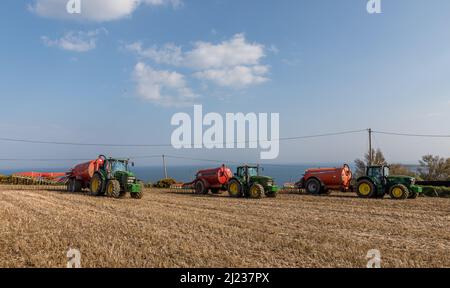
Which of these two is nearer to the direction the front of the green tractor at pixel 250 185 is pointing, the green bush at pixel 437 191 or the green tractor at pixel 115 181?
the green bush

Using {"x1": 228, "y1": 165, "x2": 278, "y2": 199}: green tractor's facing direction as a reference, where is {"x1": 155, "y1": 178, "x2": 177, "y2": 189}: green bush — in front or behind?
behind

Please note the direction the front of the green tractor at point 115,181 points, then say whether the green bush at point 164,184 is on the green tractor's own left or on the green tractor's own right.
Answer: on the green tractor's own left

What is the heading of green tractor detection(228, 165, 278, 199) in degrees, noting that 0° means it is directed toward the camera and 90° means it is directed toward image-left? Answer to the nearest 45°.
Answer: approximately 315°

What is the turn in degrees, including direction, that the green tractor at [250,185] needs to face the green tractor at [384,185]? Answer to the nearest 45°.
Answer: approximately 45° to its left

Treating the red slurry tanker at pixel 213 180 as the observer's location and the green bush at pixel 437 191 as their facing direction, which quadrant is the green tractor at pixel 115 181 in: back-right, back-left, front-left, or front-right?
back-right

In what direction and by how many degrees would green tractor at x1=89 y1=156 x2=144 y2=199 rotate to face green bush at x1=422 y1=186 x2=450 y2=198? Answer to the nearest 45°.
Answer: approximately 45° to its left

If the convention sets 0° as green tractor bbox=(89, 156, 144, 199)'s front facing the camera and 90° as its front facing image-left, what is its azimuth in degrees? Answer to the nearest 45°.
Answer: approximately 315°
